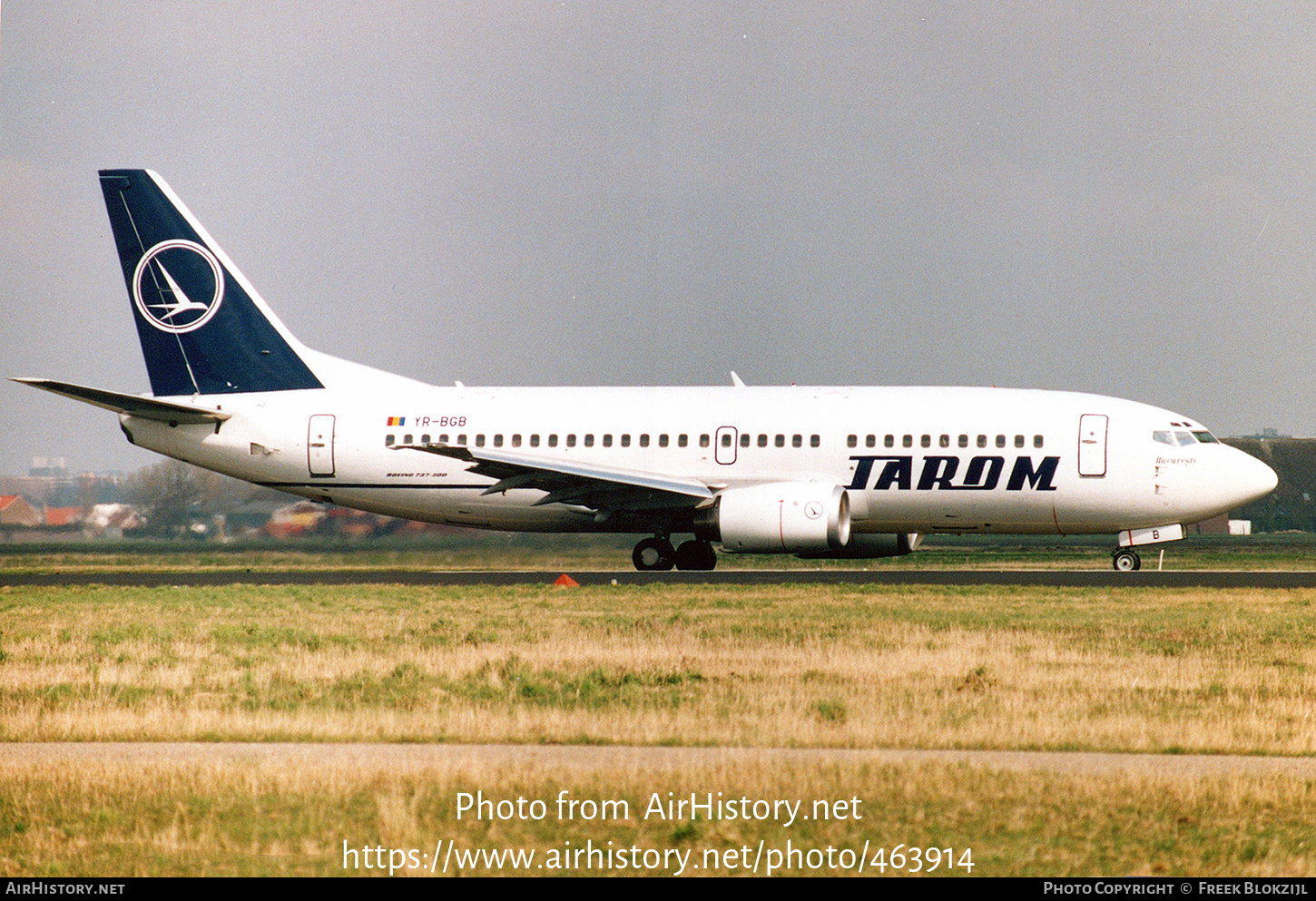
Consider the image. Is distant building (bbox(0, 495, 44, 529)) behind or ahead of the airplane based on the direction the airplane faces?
behind

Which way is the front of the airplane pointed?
to the viewer's right
